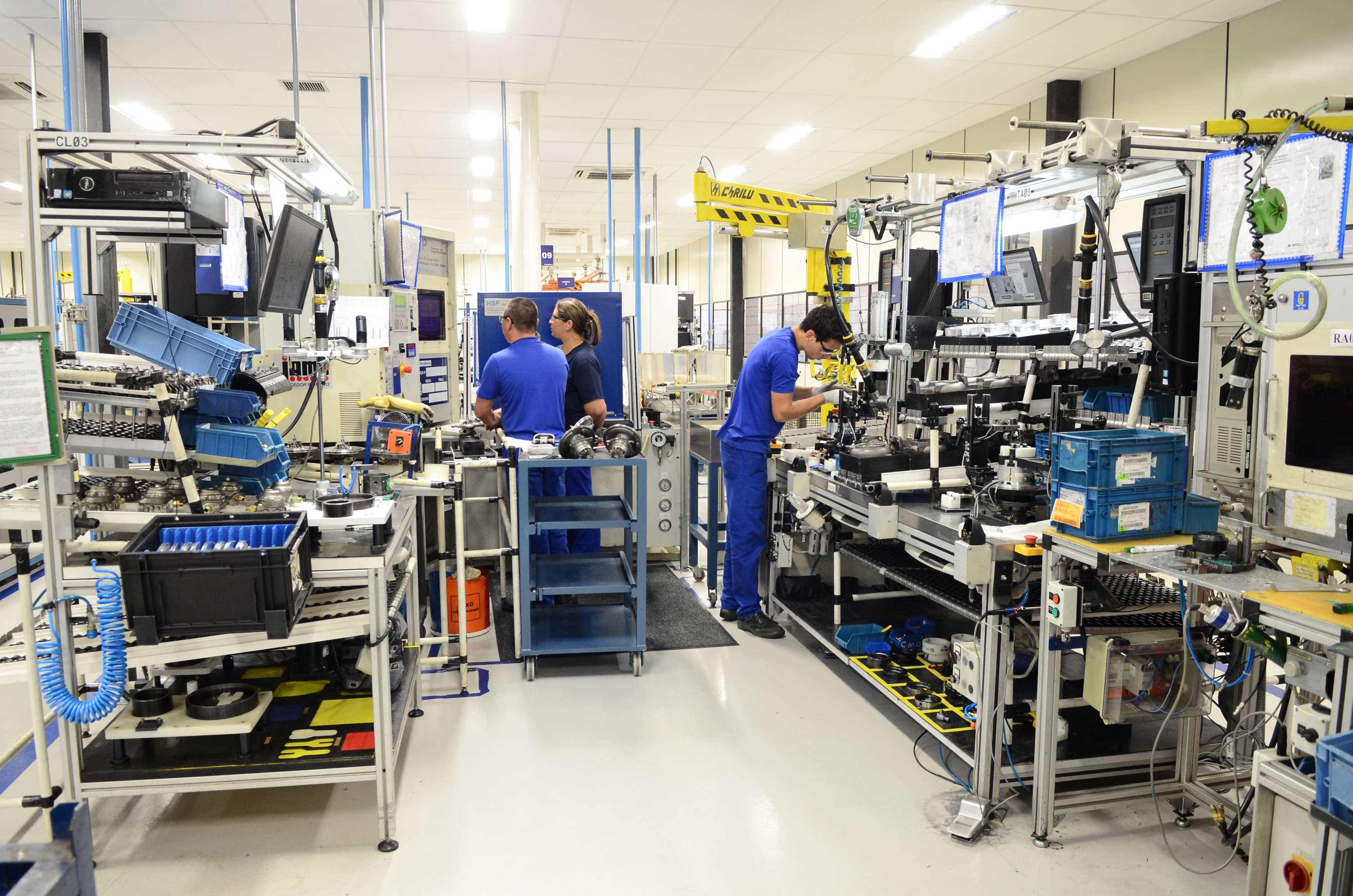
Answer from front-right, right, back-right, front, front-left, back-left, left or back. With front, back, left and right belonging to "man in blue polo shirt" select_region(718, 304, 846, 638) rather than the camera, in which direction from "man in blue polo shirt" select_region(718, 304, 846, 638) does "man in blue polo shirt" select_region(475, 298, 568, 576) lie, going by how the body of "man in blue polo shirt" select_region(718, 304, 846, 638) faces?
back

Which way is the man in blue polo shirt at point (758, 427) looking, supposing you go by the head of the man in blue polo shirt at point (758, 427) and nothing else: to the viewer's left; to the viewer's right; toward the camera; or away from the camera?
to the viewer's right

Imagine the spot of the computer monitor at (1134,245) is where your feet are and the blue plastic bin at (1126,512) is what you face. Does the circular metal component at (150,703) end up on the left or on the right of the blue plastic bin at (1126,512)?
right

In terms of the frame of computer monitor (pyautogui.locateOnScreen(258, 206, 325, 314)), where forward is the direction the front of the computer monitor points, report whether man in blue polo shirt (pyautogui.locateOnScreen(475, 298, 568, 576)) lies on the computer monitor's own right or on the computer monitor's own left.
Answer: on the computer monitor's own left

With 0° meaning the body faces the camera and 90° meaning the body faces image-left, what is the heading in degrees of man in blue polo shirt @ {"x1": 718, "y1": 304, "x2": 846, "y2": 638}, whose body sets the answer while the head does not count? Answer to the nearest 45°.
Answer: approximately 270°
